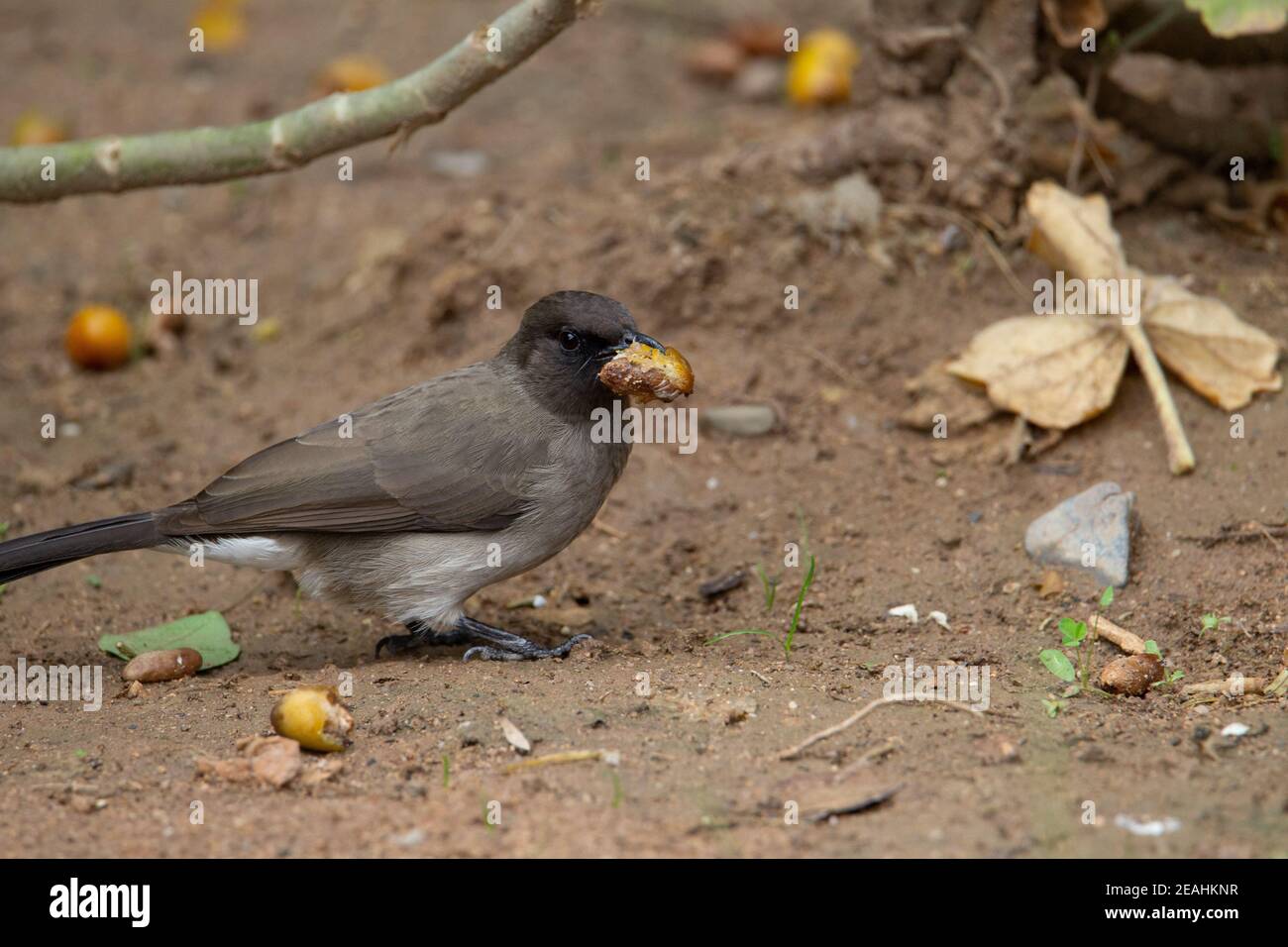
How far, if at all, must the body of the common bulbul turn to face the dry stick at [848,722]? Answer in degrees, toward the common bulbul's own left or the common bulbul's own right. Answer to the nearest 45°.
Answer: approximately 45° to the common bulbul's own right

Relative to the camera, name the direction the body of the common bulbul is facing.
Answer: to the viewer's right

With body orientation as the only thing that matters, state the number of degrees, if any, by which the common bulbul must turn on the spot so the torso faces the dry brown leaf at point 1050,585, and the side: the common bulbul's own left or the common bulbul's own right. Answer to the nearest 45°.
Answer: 0° — it already faces it

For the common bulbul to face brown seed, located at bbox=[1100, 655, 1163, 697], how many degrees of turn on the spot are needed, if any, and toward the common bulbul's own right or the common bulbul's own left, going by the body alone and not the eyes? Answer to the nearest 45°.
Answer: approximately 45° to the common bulbul's own right

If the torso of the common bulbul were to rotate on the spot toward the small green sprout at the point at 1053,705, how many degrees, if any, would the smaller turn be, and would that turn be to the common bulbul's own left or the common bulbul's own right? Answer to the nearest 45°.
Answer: approximately 45° to the common bulbul's own right

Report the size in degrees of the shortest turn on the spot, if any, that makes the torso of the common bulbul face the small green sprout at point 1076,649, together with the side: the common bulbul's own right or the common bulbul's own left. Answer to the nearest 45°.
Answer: approximately 45° to the common bulbul's own right

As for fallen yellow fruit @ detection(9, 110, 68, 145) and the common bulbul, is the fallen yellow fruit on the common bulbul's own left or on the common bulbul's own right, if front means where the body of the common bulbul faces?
on the common bulbul's own left
